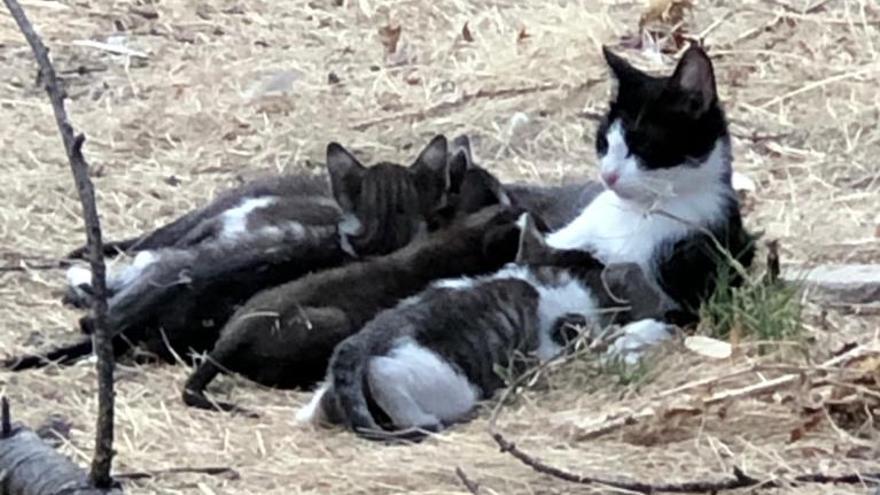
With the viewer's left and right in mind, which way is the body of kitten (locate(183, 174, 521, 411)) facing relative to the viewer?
facing away from the viewer and to the right of the viewer

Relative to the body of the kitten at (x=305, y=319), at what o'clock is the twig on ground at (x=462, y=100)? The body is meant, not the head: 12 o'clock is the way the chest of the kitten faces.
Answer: The twig on ground is roughly at 11 o'clock from the kitten.

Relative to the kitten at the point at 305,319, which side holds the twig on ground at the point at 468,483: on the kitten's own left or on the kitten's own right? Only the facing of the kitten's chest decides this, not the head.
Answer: on the kitten's own right

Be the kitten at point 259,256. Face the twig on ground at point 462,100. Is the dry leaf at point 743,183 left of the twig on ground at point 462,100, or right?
right
